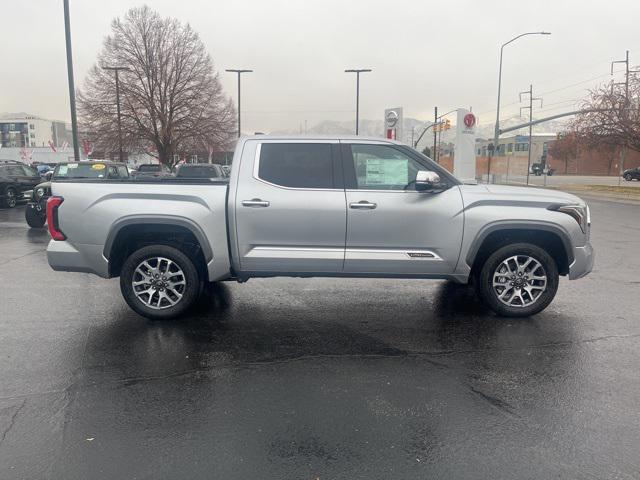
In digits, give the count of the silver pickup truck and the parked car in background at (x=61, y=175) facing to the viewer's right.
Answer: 1

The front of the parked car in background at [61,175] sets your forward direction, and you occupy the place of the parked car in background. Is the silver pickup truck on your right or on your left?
on your left

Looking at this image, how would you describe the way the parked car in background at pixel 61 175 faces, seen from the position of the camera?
facing the viewer and to the left of the viewer

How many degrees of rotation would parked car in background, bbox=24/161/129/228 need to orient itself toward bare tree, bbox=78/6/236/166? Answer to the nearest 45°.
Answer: approximately 135° to its right

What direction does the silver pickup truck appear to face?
to the viewer's right

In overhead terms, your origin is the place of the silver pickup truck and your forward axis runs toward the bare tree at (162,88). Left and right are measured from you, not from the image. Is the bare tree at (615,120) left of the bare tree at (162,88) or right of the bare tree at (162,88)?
right

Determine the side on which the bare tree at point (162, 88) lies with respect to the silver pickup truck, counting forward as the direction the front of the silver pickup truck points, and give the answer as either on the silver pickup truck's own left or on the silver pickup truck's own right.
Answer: on the silver pickup truck's own left

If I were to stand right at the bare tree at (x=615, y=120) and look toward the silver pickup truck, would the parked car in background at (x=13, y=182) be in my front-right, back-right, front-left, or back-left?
front-right

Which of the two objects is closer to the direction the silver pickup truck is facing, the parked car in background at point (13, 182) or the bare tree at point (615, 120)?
the bare tree

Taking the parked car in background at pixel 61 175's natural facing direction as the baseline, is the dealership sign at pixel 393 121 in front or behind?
behind

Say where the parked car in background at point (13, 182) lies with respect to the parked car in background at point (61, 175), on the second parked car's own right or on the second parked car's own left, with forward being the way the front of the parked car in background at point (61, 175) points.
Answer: on the second parked car's own right

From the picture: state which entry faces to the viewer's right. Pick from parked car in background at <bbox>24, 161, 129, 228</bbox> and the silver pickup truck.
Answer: the silver pickup truck

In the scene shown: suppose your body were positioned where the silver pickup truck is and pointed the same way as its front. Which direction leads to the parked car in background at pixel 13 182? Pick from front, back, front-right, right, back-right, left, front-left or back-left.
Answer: back-left

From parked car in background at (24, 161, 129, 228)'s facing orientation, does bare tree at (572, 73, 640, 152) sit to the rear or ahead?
to the rear
